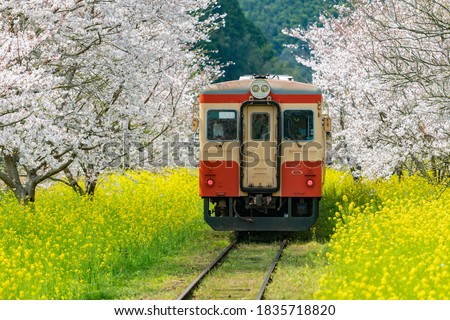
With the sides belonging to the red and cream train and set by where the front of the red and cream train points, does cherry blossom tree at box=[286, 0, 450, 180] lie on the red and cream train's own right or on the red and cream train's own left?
on the red and cream train's own left

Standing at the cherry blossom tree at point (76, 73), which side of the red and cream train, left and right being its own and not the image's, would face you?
right

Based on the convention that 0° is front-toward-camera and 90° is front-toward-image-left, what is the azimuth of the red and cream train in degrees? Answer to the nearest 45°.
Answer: approximately 0°
